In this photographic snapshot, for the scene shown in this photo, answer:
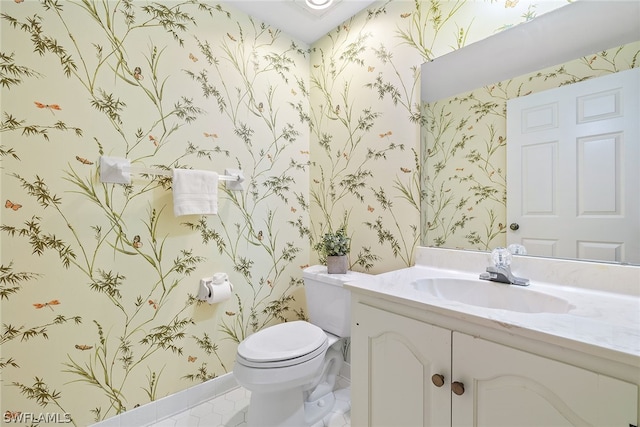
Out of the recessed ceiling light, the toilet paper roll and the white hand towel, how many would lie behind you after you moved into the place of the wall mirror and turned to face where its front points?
0

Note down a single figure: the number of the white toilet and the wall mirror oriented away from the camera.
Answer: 0

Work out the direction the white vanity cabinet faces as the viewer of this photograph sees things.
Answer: facing the viewer and to the left of the viewer

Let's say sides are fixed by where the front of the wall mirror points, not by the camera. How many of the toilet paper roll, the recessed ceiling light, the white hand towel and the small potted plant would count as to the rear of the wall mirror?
0

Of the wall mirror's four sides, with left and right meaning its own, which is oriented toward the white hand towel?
front

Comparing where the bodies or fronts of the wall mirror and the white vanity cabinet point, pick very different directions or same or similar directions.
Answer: same or similar directions

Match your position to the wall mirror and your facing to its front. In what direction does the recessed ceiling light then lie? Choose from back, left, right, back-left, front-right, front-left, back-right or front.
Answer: front-right

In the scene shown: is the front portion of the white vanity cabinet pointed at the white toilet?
no

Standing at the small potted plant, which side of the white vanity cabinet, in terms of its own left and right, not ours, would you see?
right

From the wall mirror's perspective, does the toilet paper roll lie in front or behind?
in front

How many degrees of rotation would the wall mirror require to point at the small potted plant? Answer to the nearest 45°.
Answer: approximately 45° to its right

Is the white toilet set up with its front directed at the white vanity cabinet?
no

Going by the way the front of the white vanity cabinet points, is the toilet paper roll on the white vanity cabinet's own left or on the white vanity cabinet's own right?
on the white vanity cabinet's own right
